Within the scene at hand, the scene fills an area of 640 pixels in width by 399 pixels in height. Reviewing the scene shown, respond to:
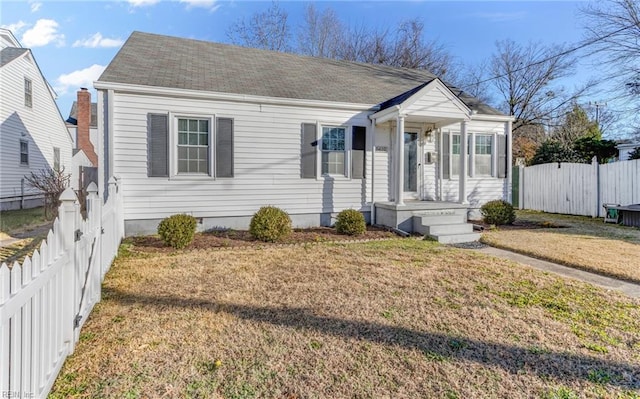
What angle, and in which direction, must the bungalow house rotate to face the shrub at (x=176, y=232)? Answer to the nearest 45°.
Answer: approximately 90° to its right

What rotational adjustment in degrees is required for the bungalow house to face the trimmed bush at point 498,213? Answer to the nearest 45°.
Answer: approximately 45° to its left

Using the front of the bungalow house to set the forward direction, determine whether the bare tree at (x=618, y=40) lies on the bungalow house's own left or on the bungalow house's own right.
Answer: on the bungalow house's own left

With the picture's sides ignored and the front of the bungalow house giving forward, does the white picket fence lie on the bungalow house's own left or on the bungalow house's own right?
on the bungalow house's own right

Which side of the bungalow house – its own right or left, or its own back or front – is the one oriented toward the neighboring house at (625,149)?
left

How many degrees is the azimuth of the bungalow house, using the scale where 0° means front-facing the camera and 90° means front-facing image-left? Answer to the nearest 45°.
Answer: approximately 315°

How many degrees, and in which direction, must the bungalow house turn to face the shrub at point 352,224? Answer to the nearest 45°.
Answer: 0° — it already faces it

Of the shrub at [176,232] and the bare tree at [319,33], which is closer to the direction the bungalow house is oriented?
the shrub

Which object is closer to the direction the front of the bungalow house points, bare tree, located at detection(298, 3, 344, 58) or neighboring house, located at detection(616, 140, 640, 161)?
the neighboring house
